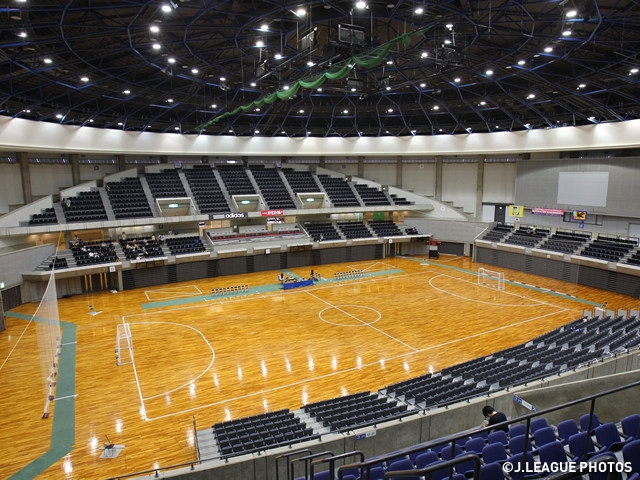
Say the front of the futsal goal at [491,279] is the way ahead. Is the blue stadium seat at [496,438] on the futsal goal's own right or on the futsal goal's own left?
on the futsal goal's own left

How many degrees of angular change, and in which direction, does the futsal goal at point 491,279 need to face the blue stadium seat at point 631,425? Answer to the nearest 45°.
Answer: approximately 45° to its left

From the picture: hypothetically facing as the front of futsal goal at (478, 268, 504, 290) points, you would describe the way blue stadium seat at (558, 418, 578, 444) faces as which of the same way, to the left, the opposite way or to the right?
to the right

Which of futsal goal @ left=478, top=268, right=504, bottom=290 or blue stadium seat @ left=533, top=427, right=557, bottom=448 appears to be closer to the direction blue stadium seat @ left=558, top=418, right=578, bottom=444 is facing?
the futsal goal

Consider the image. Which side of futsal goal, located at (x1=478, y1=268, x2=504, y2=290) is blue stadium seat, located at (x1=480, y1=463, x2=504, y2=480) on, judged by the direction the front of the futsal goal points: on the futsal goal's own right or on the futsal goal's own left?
on the futsal goal's own left

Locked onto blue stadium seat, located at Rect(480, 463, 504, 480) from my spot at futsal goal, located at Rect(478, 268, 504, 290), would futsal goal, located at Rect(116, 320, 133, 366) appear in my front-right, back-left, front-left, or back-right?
front-right

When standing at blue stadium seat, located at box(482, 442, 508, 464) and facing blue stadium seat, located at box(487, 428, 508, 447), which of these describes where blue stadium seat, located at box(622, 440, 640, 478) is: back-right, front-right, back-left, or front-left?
back-right

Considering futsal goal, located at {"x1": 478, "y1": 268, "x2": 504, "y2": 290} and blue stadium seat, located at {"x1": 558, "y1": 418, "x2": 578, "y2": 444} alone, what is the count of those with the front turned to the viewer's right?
0

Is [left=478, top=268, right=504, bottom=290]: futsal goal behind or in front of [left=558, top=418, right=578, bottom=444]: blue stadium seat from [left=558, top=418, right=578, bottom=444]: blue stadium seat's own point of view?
in front

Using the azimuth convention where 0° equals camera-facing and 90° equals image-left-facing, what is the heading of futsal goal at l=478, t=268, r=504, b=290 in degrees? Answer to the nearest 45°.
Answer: approximately 45°

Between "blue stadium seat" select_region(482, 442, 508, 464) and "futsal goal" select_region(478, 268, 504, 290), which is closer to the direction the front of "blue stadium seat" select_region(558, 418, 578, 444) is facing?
the futsal goal

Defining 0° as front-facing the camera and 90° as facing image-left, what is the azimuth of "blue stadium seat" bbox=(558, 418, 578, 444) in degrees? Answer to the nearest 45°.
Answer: approximately 135°

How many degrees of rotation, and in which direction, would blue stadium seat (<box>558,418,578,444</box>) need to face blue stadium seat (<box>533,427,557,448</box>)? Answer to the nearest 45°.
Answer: approximately 135° to its left
